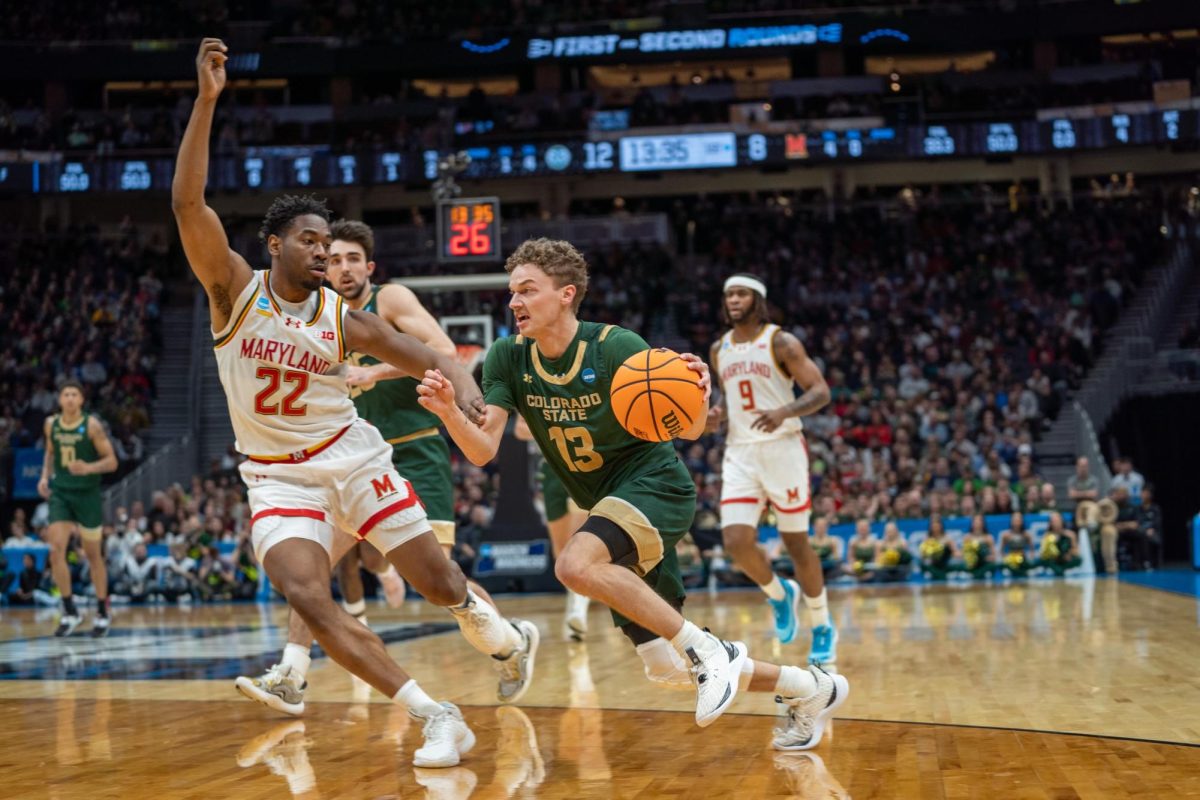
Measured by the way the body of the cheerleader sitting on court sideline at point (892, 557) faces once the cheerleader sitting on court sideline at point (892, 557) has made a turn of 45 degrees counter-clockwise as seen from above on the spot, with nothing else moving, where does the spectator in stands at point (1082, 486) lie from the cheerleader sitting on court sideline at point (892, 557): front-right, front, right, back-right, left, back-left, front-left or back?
left

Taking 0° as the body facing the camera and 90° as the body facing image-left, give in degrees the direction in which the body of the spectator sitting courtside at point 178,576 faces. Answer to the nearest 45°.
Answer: approximately 0°

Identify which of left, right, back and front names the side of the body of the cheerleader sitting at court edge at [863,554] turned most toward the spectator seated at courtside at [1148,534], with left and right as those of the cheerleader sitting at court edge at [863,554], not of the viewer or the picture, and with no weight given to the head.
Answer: left

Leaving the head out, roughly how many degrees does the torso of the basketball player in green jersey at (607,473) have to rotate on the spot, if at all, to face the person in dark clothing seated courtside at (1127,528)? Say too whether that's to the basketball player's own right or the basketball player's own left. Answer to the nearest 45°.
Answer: approximately 180°
